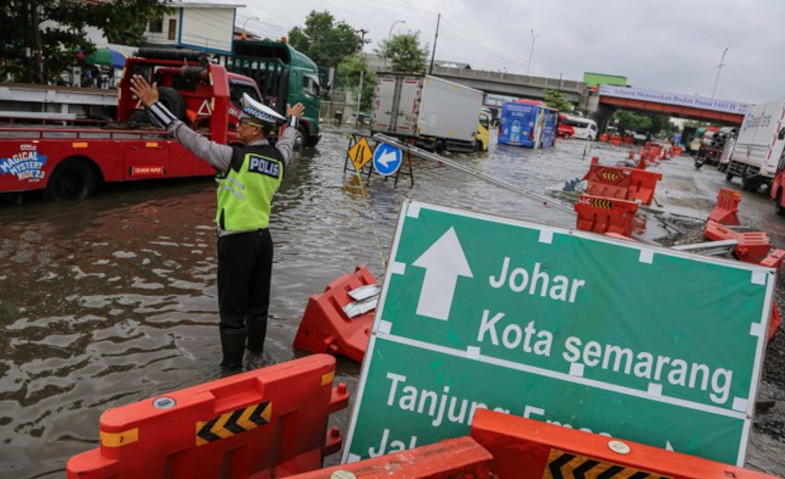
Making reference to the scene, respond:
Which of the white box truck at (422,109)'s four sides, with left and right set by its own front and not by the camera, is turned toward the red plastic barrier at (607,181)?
right

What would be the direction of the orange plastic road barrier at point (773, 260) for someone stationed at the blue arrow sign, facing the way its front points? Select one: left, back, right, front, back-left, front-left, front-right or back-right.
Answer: front-left

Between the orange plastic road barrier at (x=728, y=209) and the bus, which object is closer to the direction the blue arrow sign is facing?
the orange plastic road barrier

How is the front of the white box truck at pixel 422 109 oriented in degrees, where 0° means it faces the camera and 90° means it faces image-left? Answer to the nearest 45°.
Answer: approximately 225°

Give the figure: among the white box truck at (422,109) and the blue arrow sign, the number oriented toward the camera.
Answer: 1

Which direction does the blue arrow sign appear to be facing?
toward the camera

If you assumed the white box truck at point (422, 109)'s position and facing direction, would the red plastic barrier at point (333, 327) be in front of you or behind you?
behind

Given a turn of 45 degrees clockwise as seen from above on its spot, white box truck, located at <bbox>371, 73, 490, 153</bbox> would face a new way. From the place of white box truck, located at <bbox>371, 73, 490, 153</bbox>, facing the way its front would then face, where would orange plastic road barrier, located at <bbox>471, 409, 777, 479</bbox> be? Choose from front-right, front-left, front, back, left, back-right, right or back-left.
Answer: right

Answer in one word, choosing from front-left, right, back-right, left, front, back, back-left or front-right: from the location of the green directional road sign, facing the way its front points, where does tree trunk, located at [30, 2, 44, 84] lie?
back-right

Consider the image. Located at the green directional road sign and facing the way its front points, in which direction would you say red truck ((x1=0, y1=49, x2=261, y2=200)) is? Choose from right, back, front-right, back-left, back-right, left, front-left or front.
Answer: back-right

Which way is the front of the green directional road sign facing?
toward the camera

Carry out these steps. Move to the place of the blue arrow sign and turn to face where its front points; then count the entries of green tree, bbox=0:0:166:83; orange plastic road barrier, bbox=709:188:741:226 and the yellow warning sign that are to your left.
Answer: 1

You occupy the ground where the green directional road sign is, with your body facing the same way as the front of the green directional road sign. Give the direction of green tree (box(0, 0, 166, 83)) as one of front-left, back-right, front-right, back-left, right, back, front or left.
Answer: back-right
